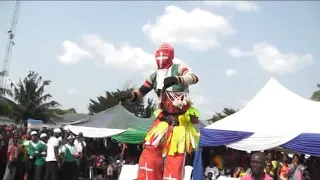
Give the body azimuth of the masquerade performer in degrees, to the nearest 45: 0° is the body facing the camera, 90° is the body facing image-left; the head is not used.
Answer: approximately 45°

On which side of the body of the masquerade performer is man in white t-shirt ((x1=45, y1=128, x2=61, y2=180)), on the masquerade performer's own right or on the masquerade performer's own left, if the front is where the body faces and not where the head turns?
on the masquerade performer's own right

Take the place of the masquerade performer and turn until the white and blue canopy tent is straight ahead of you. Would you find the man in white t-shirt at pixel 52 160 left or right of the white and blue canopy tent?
left

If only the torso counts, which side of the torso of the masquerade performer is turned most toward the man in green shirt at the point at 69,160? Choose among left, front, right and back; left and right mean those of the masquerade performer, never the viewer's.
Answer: right
